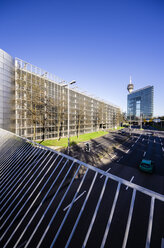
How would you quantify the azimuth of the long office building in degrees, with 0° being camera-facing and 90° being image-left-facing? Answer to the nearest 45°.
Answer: approximately 315°

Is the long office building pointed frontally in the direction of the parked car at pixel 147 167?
yes
